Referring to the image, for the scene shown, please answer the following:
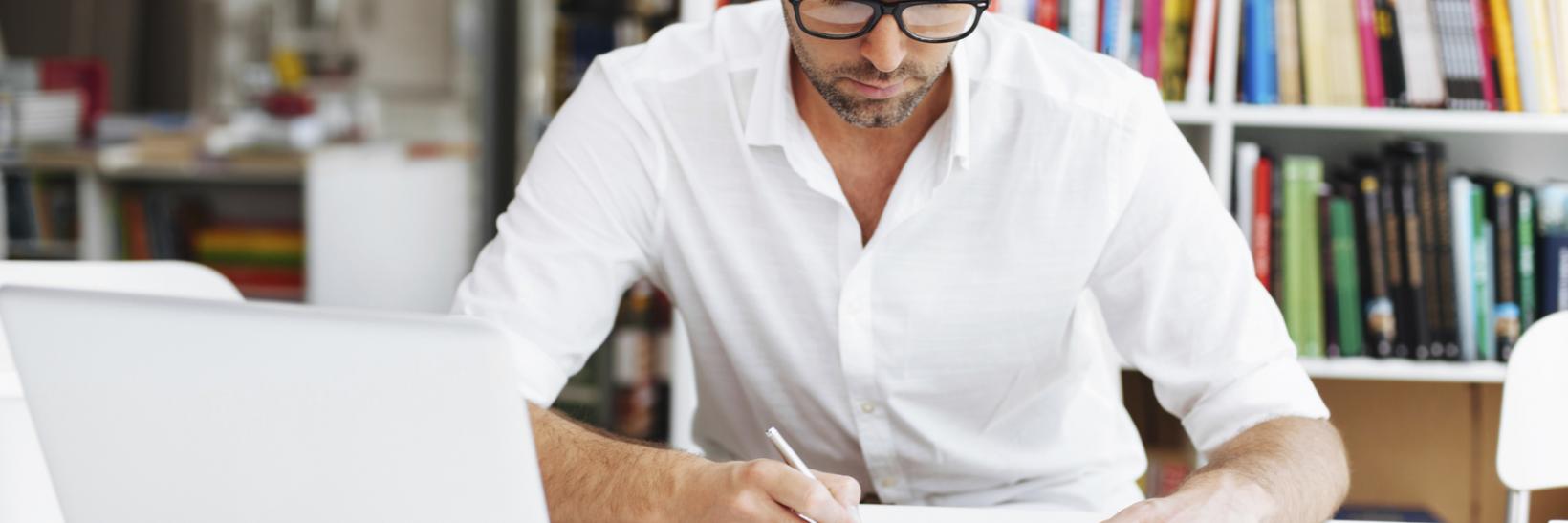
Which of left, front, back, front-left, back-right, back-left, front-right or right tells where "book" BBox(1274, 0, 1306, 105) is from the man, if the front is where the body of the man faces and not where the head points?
back-left

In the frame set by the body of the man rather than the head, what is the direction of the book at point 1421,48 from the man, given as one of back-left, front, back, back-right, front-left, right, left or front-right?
back-left

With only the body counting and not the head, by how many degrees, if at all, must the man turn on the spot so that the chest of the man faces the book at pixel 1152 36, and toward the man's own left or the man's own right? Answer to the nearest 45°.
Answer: approximately 135° to the man's own left

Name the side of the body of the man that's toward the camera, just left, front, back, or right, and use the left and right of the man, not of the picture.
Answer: front

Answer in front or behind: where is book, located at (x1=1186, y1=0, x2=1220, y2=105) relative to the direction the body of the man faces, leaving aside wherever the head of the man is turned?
behind

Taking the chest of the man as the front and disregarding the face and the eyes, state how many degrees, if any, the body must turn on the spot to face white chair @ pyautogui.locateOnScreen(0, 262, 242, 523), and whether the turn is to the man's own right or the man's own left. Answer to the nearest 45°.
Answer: approximately 45° to the man's own right

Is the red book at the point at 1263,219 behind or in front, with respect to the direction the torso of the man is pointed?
behind

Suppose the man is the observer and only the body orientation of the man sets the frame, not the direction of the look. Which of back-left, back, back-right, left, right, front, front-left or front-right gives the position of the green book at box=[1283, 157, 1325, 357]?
back-left

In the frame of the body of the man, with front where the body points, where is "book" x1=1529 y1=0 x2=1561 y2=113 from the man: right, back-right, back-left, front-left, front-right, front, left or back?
back-left

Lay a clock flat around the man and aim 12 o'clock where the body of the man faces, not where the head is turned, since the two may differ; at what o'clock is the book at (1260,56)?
The book is roughly at 7 o'clock from the man.

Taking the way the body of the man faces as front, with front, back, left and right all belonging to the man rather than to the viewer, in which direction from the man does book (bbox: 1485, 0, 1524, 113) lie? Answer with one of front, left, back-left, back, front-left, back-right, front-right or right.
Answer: back-left

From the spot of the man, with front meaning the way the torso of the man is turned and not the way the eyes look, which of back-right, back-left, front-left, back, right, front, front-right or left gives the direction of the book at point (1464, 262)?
back-left

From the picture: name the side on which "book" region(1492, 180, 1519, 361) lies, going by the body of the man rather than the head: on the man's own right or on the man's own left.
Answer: on the man's own left
